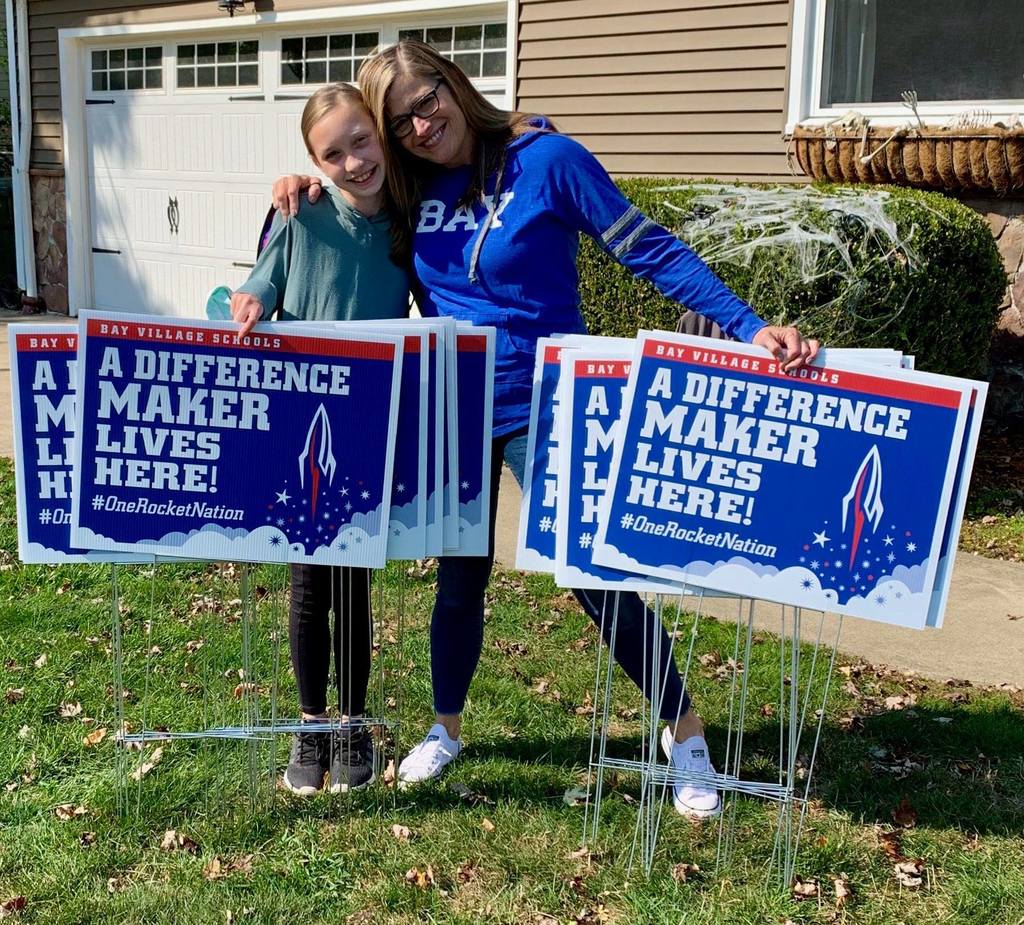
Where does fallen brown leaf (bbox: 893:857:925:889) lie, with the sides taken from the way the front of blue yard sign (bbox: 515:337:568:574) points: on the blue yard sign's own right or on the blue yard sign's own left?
on the blue yard sign's own left

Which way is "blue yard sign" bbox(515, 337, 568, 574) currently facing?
toward the camera

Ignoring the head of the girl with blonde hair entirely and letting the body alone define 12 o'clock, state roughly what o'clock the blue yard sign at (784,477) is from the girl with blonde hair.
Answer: The blue yard sign is roughly at 10 o'clock from the girl with blonde hair.

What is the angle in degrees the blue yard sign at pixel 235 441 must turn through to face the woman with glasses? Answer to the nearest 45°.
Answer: approximately 90° to its left

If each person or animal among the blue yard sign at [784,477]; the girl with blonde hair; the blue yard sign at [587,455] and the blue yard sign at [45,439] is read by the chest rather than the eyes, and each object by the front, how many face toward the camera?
4

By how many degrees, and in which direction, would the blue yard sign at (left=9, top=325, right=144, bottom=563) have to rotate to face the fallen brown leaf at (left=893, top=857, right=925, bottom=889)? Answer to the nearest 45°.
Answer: approximately 90° to its left

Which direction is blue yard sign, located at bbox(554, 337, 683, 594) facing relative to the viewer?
toward the camera

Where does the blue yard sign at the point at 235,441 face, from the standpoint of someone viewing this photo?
facing the viewer

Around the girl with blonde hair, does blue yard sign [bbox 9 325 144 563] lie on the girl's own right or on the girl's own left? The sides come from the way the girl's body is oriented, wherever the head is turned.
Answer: on the girl's own right

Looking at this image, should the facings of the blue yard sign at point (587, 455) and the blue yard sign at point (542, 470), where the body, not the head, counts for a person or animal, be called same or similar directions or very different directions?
same or similar directions

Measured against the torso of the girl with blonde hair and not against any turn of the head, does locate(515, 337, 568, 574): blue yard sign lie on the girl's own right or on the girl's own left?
on the girl's own left

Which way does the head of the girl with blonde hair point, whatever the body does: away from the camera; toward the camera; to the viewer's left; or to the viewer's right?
toward the camera

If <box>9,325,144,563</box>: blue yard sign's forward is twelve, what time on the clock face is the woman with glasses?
The woman with glasses is roughly at 9 o'clock from the blue yard sign.
